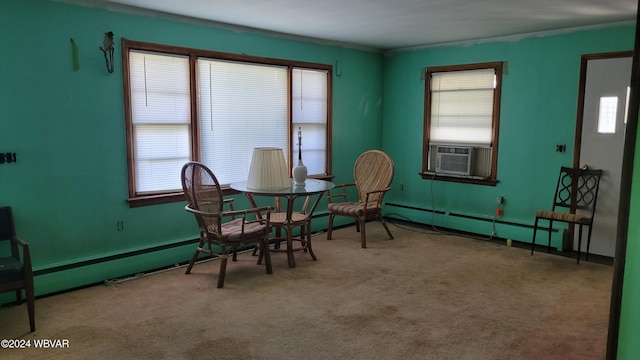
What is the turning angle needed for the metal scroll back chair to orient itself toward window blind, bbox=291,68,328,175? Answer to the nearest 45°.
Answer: approximately 45° to its right

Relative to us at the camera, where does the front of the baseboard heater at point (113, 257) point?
facing the viewer and to the right of the viewer

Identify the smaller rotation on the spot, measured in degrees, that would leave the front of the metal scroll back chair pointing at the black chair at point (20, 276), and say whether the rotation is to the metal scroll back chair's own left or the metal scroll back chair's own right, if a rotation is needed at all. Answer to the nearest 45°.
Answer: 0° — it already faces it

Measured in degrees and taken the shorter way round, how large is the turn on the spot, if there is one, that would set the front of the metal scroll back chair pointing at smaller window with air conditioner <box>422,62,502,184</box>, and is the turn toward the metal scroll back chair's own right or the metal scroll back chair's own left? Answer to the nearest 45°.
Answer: approximately 45° to the metal scroll back chair's own right

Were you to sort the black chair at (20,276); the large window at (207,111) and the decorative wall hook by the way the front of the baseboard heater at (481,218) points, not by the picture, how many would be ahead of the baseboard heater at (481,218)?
3

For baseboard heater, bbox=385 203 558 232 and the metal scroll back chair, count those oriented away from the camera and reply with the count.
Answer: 0

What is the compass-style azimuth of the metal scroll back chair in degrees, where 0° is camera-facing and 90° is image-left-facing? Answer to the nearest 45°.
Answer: approximately 45°

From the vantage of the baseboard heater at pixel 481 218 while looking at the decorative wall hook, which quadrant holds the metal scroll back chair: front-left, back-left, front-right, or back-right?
back-left

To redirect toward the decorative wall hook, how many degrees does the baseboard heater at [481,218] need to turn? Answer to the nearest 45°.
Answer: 0° — it already faces it

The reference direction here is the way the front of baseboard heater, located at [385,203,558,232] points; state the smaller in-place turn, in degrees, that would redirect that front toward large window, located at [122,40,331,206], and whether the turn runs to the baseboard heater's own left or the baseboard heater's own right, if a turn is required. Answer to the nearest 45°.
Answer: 0° — it already faces it
